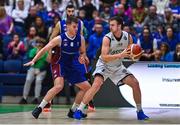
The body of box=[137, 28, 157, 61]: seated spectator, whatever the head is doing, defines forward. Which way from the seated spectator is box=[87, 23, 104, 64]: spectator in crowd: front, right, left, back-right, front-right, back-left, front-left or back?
right

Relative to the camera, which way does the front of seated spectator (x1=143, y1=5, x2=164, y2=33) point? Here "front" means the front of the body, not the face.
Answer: toward the camera

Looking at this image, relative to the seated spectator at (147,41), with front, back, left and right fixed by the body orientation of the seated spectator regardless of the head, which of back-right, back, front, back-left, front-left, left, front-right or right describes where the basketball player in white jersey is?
front

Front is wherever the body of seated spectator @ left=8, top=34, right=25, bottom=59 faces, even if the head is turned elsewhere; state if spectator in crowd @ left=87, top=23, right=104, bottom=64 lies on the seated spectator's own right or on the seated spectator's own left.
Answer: on the seated spectator's own left

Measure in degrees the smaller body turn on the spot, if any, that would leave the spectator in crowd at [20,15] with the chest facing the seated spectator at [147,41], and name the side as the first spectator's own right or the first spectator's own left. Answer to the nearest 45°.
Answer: approximately 45° to the first spectator's own left

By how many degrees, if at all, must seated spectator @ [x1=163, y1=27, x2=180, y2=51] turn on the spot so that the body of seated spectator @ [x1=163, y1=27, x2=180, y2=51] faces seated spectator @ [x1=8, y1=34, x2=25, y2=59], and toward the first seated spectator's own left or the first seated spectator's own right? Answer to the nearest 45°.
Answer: approximately 90° to the first seated spectator's own right

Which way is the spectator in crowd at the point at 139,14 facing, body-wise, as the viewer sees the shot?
toward the camera

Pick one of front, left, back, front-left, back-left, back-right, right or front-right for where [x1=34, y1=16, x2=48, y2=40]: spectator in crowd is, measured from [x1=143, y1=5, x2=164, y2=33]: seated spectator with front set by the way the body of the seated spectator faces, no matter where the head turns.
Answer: right

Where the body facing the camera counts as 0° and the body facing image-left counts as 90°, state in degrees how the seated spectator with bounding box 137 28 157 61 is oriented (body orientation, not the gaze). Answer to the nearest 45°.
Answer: approximately 0°

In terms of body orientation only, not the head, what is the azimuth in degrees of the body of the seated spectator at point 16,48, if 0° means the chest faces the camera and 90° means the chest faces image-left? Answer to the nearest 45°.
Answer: approximately 0°

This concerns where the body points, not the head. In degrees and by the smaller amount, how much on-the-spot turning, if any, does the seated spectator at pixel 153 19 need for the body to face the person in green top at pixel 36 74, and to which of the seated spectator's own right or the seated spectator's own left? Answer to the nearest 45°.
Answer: approximately 45° to the seated spectator's own right

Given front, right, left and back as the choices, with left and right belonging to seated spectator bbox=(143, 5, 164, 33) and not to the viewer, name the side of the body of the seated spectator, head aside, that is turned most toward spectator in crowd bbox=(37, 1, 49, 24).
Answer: right
